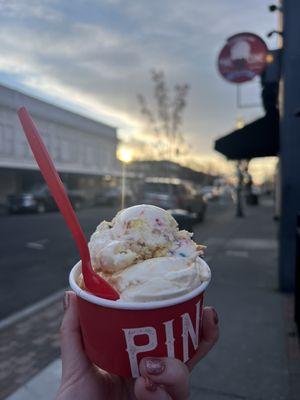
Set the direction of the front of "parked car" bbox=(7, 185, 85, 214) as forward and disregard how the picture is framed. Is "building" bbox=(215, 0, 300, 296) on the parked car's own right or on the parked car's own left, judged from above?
on the parked car's own left

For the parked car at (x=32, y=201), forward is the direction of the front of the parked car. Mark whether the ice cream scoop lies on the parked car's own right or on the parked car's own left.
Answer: on the parked car's own left

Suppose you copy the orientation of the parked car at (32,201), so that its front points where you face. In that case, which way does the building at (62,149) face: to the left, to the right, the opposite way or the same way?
to the left

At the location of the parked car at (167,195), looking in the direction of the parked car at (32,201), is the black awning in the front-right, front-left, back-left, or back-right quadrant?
back-left

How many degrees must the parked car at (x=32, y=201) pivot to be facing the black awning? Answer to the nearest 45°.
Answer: approximately 45° to its left

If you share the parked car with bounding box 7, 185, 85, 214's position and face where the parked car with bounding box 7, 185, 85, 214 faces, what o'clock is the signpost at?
The signpost is roughly at 10 o'clock from the parked car.

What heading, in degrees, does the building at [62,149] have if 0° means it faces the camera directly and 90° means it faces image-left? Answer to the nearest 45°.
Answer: approximately 315°

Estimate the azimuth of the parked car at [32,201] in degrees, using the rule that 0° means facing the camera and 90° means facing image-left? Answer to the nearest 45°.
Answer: approximately 45°
